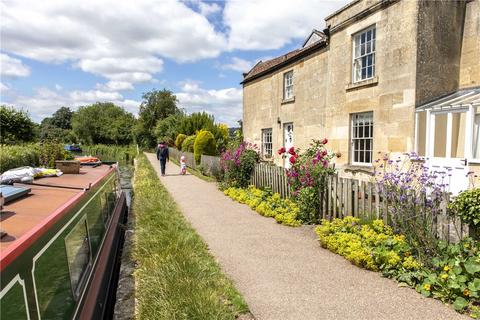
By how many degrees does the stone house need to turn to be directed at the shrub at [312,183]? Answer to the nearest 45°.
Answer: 0° — it already faces it

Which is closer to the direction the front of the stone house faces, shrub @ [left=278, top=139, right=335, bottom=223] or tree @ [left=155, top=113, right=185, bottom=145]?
the shrub

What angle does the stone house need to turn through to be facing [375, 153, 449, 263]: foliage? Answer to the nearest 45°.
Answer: approximately 45° to its left

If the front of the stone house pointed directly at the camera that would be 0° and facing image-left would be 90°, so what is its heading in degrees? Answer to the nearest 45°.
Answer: approximately 45°

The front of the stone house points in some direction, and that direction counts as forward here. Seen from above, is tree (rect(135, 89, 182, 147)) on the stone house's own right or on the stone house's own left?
on the stone house's own right

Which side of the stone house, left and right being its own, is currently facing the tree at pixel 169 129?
right

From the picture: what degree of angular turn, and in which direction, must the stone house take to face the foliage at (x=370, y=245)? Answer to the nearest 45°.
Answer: approximately 45° to its left
